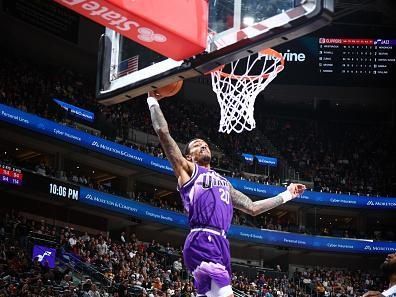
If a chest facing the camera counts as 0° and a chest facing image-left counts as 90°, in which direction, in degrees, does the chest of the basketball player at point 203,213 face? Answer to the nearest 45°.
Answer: approximately 315°

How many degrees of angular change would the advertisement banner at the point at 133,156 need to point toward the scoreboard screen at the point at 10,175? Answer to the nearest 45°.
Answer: approximately 45° to its right

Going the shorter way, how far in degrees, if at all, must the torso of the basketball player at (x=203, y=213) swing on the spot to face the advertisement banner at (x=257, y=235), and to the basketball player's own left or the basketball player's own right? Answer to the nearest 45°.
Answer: approximately 135° to the basketball player's own left

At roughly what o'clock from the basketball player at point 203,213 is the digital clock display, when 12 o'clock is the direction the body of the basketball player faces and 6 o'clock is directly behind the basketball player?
The digital clock display is roughly at 7 o'clock from the basketball player.

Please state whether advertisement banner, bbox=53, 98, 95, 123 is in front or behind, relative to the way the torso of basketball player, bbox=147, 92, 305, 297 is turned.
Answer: behind

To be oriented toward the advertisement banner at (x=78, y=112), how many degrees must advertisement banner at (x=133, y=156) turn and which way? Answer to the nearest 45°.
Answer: approximately 90° to its right

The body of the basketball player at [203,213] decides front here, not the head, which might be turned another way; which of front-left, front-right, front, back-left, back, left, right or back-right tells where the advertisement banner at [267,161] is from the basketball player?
back-left
